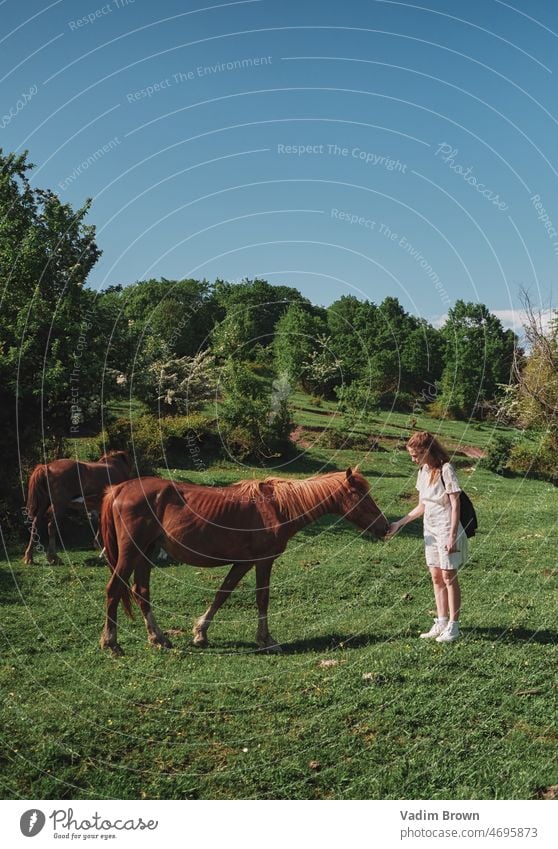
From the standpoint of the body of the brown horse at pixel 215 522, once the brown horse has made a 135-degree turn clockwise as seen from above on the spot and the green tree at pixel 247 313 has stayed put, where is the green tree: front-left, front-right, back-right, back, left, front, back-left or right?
back-right

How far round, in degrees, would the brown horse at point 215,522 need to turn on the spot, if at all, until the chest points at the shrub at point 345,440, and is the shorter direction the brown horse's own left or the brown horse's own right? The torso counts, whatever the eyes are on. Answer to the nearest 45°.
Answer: approximately 90° to the brown horse's own left

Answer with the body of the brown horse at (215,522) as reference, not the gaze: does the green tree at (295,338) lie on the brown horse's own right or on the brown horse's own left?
on the brown horse's own left

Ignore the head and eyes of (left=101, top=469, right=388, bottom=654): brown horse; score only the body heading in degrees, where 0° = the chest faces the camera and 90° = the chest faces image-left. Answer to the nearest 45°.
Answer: approximately 270°

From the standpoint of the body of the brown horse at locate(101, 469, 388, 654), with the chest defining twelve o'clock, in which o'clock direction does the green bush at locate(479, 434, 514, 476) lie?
The green bush is roughly at 10 o'clock from the brown horse.

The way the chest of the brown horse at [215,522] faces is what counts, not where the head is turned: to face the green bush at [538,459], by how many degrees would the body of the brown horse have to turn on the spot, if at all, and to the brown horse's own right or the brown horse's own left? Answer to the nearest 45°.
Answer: approximately 45° to the brown horse's own left

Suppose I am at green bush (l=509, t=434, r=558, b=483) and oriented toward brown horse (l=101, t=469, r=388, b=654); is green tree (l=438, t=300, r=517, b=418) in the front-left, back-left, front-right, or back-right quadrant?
back-right

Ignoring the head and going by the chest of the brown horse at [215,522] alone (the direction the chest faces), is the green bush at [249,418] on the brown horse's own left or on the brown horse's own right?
on the brown horse's own left

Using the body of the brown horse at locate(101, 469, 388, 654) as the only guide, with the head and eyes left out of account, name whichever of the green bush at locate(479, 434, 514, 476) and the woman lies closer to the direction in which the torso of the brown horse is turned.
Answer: the woman

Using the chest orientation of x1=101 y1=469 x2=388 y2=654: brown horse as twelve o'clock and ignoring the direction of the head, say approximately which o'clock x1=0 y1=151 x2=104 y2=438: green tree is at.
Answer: The green tree is roughly at 8 o'clock from the brown horse.

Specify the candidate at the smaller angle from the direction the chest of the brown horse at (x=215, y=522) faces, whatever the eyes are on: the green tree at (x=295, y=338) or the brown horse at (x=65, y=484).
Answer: the green tree

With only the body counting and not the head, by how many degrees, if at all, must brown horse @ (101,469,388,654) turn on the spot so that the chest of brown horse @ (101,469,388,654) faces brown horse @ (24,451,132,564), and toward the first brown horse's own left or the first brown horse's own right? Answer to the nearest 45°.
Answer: approximately 135° to the first brown horse's own left
